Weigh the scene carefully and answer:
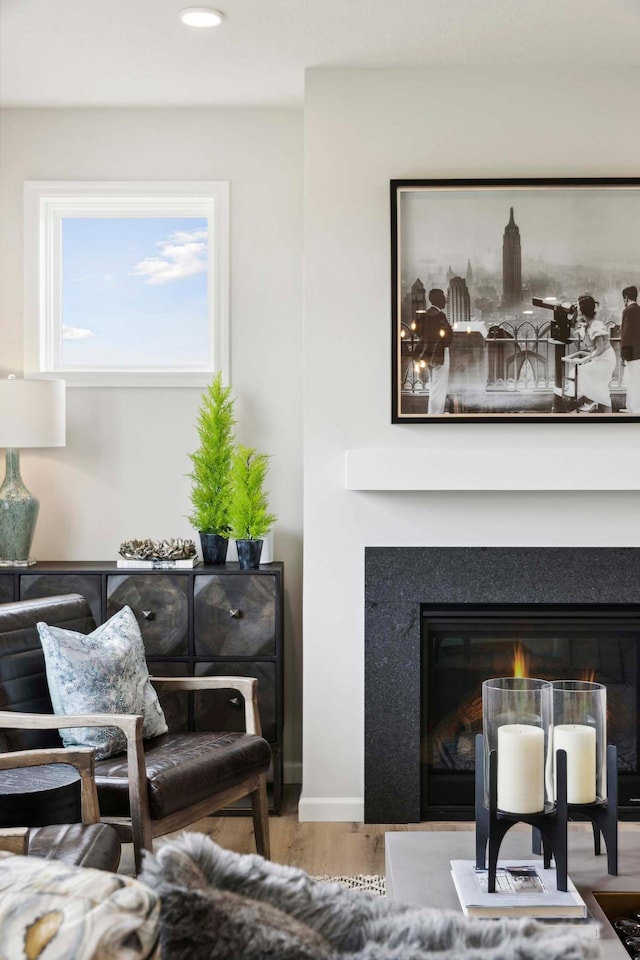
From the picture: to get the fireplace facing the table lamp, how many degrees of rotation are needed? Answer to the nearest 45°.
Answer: approximately 90° to its right

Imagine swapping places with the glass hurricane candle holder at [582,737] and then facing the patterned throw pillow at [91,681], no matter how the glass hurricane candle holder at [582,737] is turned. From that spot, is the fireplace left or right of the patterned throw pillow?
right

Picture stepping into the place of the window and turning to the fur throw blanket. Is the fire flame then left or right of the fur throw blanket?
left

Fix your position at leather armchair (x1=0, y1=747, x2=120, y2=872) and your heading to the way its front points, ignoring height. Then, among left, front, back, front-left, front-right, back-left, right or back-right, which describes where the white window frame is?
back-left

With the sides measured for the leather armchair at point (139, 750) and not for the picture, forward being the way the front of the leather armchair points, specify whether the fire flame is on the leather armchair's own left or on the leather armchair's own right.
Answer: on the leather armchair's own left

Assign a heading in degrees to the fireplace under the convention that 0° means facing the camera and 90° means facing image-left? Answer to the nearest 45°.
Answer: approximately 0°

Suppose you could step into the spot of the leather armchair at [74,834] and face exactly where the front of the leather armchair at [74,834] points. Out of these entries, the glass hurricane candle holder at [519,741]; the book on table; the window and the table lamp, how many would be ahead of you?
2

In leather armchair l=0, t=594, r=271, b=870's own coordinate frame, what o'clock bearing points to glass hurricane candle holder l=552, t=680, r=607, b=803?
The glass hurricane candle holder is roughly at 12 o'clock from the leather armchair.

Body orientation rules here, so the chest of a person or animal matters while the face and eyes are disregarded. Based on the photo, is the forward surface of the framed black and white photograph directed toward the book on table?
yes

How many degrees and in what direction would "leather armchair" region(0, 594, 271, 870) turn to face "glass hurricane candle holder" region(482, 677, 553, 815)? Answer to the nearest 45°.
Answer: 0° — it already faces it

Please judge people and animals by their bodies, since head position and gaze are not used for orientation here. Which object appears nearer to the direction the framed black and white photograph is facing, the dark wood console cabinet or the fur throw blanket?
the fur throw blanket
